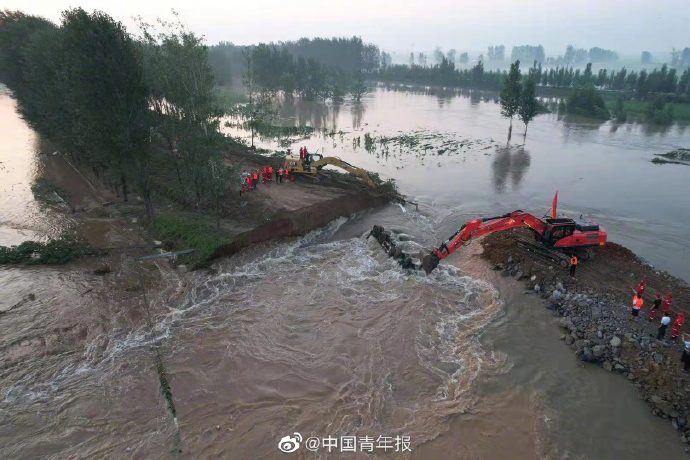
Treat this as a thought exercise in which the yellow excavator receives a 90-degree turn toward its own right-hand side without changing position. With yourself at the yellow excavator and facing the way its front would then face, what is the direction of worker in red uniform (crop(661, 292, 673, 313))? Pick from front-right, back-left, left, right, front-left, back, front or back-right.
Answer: front-left

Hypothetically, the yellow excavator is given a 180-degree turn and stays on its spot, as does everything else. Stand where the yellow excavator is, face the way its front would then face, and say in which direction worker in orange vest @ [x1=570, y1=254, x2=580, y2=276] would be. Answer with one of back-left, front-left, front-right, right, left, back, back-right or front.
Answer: back-left

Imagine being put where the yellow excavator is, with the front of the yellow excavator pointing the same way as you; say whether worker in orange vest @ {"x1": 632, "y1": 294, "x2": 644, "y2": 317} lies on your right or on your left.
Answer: on your right

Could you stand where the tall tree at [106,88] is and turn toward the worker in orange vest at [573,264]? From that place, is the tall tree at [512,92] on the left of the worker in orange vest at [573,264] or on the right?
left

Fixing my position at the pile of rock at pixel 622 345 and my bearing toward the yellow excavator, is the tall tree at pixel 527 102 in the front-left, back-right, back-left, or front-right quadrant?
front-right

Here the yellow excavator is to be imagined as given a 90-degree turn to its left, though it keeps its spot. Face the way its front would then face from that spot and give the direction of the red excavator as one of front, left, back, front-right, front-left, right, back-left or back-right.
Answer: back-right

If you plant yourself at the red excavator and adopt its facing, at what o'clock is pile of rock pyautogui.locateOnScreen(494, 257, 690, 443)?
The pile of rock is roughly at 8 o'clock from the red excavator.

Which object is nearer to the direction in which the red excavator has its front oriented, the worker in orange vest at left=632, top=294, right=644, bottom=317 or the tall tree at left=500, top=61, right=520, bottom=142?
the tall tree

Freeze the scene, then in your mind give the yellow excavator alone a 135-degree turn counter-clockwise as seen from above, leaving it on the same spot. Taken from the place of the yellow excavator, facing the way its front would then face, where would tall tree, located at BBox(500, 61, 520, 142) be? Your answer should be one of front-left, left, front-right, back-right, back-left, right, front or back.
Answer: right

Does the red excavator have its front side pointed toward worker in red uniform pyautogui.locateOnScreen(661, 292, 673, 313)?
no

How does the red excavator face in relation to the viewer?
to the viewer's left

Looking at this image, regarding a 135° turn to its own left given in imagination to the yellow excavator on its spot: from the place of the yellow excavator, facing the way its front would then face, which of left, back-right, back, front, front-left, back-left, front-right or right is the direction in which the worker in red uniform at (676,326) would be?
back

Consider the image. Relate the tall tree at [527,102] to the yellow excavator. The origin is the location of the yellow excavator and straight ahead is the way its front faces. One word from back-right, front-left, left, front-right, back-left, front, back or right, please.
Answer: front-left

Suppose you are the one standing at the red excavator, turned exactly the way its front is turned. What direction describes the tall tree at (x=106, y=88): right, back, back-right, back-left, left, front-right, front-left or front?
front

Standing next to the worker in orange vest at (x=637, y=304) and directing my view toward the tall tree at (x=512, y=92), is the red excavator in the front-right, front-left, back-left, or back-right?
front-left

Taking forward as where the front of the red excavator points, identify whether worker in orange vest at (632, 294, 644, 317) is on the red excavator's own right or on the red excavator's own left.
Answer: on the red excavator's own left

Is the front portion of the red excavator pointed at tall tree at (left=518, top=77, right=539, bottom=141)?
no

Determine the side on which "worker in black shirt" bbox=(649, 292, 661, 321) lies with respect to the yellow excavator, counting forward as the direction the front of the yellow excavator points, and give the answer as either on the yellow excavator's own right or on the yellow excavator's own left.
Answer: on the yellow excavator's own right

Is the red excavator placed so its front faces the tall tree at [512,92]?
no

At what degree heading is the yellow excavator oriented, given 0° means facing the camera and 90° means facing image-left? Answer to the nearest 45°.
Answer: approximately 270°
